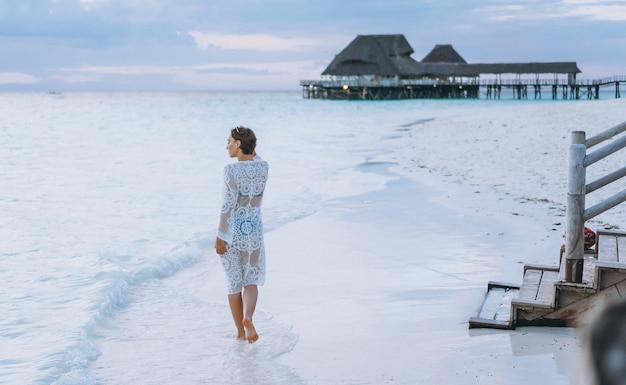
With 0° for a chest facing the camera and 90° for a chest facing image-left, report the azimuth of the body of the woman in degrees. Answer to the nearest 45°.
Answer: approximately 180°

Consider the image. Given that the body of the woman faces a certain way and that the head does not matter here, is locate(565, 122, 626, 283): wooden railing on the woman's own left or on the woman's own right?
on the woman's own right
